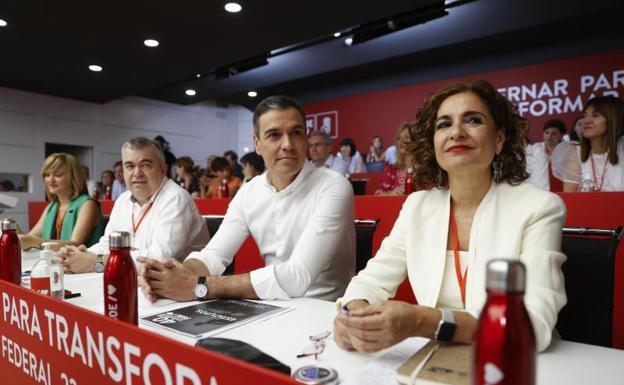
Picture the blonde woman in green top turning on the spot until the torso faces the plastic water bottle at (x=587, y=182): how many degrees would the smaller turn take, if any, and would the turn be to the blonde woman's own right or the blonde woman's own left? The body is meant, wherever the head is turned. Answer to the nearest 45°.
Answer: approximately 90° to the blonde woman's own left

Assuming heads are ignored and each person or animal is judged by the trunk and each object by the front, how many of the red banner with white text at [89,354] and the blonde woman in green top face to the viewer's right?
0

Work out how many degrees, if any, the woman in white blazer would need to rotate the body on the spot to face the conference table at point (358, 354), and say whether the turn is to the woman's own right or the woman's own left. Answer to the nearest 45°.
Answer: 0° — they already face it

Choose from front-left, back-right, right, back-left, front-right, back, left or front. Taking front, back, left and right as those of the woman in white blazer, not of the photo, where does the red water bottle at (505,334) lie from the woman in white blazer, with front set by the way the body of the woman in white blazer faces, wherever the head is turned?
front-left

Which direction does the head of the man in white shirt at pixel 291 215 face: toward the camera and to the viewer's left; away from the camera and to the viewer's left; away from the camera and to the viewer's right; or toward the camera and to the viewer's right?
toward the camera and to the viewer's right

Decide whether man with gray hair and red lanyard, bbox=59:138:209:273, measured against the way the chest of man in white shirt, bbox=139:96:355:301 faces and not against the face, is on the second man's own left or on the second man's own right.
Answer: on the second man's own right

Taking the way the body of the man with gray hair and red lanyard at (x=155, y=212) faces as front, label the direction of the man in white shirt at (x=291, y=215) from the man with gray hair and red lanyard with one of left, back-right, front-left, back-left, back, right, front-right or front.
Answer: left

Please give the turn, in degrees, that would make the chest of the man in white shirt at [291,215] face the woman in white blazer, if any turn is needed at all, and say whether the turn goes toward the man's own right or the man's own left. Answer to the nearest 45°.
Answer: approximately 90° to the man's own left

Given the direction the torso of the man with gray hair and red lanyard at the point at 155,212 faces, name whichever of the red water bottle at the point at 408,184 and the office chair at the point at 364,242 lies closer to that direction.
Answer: the office chair

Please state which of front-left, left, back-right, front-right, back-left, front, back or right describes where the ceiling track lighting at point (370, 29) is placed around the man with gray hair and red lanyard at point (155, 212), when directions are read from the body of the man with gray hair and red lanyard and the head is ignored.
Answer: back
